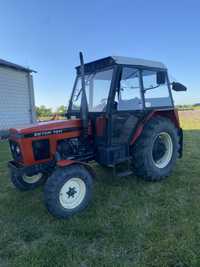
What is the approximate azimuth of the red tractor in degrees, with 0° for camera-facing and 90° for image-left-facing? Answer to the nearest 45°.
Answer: approximately 45°

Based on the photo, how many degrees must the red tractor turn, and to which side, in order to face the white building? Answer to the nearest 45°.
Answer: approximately 90° to its right
